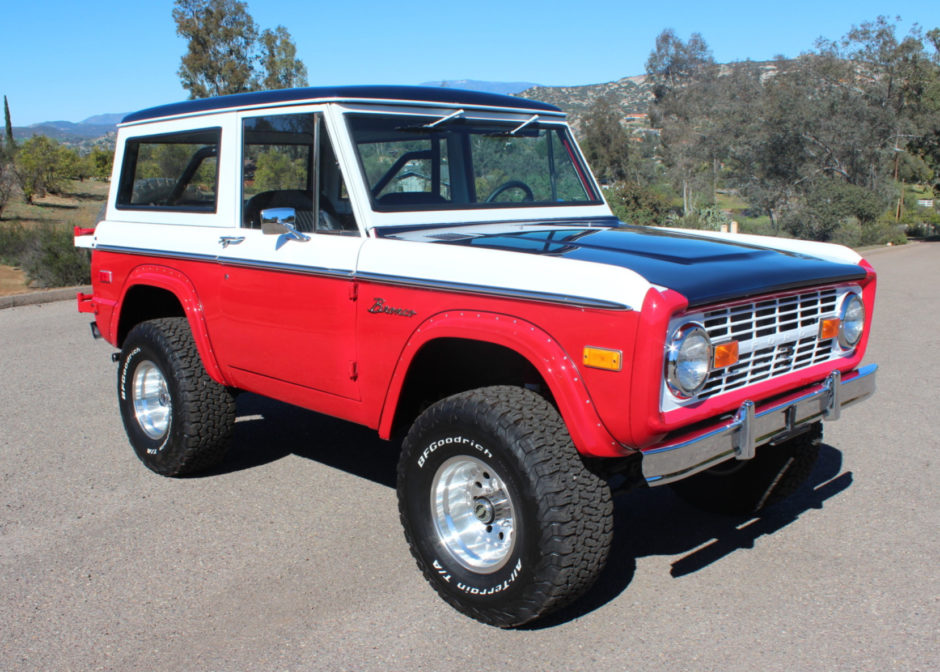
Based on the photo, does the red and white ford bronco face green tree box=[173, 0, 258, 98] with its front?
no

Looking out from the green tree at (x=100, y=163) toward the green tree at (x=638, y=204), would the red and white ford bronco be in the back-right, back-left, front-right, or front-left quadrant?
front-right

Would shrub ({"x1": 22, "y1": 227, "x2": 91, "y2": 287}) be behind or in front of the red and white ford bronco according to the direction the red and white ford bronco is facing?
behind

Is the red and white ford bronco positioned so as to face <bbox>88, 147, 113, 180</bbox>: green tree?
no

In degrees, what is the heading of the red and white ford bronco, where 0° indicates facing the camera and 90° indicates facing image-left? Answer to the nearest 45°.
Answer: approximately 315°

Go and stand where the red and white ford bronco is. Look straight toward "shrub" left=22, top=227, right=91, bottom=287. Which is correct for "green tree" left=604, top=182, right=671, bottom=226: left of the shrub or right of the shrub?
right

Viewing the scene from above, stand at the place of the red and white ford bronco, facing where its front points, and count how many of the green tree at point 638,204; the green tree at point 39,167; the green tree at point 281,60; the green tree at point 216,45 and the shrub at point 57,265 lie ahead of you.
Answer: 0

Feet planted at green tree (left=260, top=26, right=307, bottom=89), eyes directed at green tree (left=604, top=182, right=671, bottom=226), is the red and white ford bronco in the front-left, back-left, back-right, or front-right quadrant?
front-right

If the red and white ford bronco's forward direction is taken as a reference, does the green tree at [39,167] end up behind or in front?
behind

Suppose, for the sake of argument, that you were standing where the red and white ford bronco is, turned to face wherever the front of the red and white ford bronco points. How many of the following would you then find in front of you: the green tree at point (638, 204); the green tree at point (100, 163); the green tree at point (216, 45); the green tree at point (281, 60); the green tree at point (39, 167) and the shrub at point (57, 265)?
0

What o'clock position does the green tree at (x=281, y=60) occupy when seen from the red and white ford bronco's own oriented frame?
The green tree is roughly at 7 o'clock from the red and white ford bronco.

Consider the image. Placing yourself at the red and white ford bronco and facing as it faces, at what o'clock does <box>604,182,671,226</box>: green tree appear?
The green tree is roughly at 8 o'clock from the red and white ford bronco.

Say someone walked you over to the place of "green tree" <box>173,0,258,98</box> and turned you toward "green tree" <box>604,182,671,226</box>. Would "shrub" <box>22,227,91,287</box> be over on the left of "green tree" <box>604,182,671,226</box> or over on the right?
right
